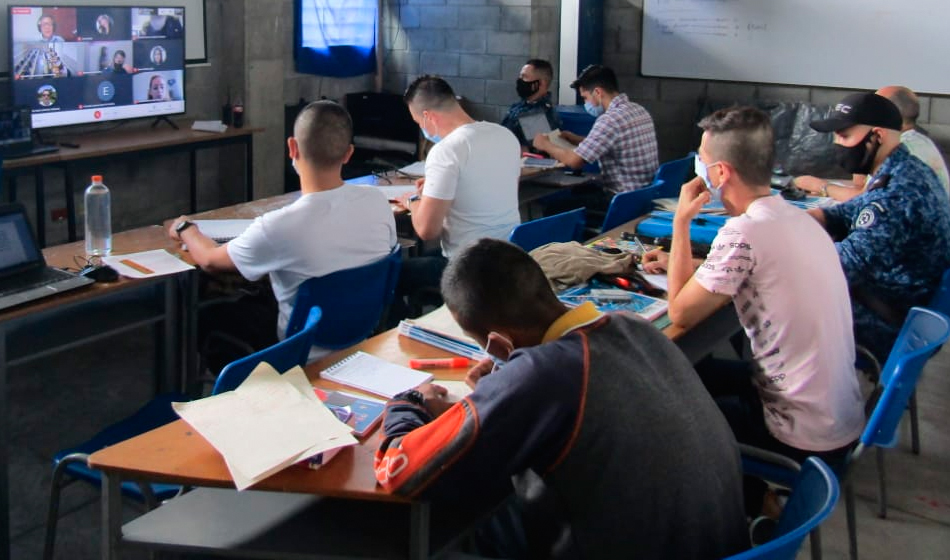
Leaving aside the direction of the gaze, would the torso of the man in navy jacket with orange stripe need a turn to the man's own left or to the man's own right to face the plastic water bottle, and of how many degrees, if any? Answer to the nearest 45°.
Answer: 0° — they already face it

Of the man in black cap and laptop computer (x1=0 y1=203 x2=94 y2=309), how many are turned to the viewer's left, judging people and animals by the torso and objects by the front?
1

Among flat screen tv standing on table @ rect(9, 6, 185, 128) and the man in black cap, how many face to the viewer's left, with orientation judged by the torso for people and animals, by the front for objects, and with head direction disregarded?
1

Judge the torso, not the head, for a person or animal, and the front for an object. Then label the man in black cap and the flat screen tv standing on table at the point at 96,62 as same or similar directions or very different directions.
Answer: very different directions

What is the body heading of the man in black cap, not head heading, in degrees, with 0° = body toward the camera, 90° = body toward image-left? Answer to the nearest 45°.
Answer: approximately 90°

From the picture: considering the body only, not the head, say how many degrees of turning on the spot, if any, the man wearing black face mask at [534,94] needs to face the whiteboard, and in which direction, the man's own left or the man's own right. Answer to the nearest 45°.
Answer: approximately 135° to the man's own left

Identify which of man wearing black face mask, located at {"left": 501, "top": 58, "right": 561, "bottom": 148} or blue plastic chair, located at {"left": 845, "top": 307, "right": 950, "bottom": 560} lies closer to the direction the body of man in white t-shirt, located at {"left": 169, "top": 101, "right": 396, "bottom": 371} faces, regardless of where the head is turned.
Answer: the man wearing black face mask

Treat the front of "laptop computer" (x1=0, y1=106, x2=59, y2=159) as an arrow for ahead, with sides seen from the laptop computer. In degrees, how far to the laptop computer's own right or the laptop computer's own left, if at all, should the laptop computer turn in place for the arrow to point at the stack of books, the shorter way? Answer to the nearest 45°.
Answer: approximately 45° to the laptop computer's own right

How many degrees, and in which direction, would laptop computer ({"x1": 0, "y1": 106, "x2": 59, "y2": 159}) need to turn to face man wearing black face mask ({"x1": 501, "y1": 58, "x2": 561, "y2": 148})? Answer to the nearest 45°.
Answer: approximately 45° to its left

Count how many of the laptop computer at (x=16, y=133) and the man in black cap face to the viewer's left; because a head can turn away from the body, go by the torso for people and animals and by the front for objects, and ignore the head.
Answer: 1

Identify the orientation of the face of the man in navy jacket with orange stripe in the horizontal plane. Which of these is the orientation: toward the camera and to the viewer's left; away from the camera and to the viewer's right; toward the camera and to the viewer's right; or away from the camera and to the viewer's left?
away from the camera and to the viewer's left

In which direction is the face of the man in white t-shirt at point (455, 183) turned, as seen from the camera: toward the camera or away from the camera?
away from the camera
